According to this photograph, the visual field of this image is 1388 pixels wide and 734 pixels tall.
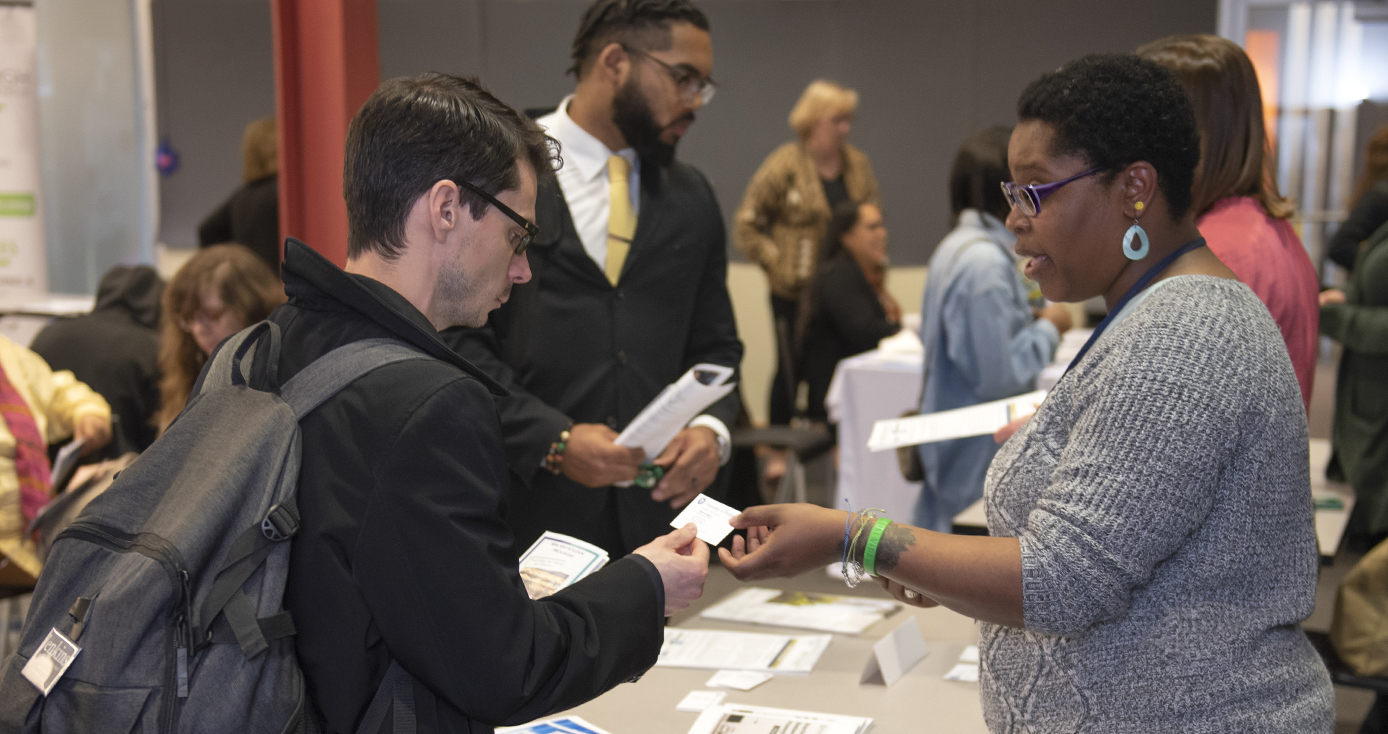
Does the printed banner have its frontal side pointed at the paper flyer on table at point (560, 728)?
yes

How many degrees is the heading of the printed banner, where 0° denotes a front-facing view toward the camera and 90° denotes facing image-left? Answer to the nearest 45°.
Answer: approximately 0°

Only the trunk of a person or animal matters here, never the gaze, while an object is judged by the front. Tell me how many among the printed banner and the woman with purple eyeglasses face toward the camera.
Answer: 1

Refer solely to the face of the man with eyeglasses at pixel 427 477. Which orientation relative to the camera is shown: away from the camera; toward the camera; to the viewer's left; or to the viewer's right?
to the viewer's right

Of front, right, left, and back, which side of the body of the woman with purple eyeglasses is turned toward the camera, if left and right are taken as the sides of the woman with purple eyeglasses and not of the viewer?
left
